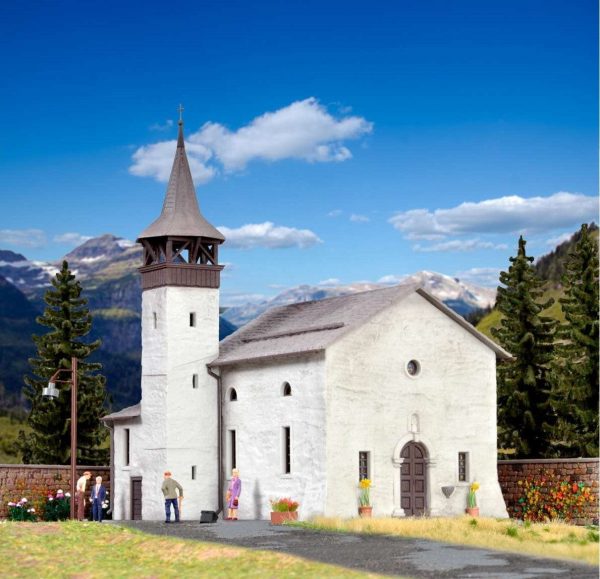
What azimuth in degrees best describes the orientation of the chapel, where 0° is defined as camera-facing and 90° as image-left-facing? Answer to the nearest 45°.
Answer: approximately 315°

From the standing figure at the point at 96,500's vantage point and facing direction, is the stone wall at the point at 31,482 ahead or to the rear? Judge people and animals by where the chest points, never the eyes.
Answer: to the rear

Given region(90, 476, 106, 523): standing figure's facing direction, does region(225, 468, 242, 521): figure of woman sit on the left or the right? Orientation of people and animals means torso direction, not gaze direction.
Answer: on its left

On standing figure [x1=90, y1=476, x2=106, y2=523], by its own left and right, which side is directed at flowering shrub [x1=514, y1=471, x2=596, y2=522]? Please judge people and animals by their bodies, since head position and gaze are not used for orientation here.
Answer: left

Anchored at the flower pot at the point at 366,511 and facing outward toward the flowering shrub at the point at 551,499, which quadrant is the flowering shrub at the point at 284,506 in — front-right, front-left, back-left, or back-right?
back-left

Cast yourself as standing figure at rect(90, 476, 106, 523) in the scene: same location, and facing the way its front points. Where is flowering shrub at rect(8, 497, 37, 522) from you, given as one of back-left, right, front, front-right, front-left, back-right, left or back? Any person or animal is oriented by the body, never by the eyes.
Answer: back-right

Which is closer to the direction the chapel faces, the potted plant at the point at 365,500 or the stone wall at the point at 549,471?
the potted plant

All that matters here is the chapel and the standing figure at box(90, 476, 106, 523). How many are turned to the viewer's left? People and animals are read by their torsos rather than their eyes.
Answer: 0

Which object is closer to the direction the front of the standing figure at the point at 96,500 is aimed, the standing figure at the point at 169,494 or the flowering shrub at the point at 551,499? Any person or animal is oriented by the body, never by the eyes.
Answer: the standing figure

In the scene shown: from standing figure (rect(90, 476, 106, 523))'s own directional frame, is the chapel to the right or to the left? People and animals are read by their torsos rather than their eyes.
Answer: on its left

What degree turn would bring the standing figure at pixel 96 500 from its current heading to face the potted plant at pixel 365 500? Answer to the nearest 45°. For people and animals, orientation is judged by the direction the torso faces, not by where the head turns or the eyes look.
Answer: approximately 45° to its left

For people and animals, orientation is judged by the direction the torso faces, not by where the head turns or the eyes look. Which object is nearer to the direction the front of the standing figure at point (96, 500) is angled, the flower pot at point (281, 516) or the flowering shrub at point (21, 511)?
the flower pot

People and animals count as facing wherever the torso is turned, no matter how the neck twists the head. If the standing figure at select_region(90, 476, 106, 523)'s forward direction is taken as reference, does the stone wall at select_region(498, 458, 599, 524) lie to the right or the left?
on its left

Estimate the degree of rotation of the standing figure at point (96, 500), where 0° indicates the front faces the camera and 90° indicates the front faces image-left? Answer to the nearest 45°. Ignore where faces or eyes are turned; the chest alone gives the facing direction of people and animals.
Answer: approximately 0°

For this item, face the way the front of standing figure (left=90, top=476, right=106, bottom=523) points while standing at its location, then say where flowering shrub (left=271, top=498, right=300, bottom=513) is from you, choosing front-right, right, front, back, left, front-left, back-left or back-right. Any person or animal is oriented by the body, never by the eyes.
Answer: front-left
